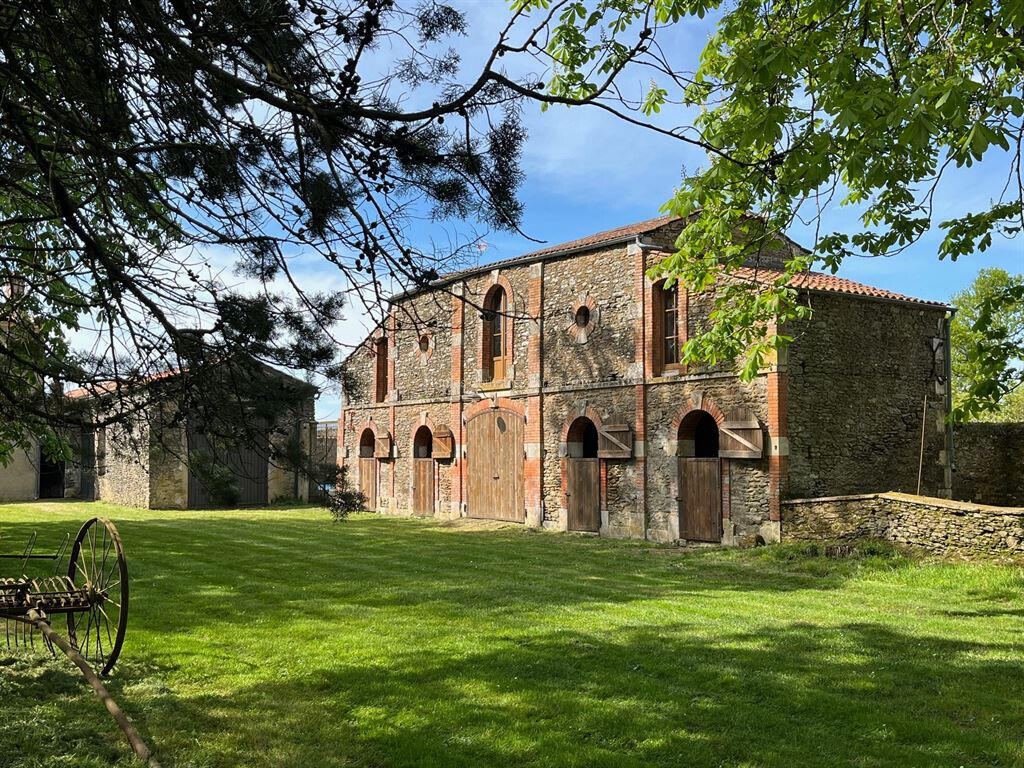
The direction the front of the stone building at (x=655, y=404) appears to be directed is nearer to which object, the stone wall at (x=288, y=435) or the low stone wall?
the stone wall

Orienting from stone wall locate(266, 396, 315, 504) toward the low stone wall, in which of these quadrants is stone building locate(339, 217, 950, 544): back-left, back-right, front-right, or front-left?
front-left

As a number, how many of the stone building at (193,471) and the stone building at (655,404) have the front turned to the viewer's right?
0

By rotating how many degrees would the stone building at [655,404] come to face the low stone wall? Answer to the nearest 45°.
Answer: approximately 90° to its left

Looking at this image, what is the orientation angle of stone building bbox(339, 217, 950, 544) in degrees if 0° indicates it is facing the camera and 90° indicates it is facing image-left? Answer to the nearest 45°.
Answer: approximately 45°

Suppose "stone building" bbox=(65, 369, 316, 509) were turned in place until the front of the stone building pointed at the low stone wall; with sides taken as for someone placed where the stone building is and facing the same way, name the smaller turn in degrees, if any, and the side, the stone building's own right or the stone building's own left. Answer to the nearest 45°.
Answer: approximately 45° to the stone building's own left

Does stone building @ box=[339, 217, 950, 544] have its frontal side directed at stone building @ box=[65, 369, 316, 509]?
no

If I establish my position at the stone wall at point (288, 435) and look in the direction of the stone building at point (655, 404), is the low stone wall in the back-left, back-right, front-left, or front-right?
front-right

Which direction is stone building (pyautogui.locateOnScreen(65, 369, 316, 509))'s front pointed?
toward the camera
